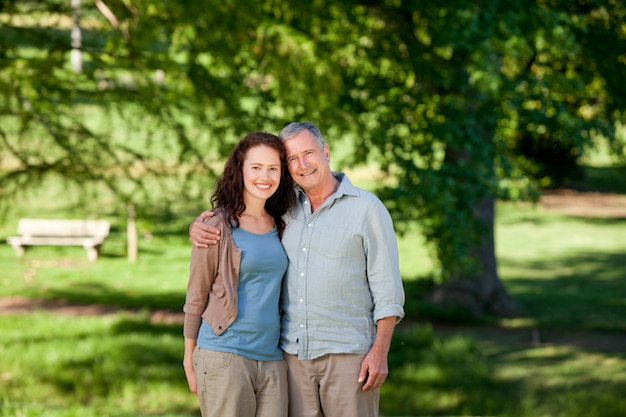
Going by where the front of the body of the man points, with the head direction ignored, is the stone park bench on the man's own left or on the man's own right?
on the man's own right

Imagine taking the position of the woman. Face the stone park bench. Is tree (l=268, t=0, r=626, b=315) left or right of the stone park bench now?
right

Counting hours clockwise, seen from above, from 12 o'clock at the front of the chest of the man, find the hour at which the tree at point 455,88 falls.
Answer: The tree is roughly at 5 o'clock from the man.
